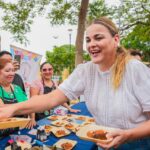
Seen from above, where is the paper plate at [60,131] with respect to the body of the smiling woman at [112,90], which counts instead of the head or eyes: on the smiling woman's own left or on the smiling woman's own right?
on the smiling woman's own right

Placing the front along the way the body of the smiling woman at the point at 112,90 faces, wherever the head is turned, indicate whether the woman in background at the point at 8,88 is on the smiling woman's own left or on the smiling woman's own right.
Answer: on the smiling woman's own right

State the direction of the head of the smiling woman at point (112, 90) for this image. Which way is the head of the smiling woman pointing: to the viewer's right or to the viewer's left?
to the viewer's left

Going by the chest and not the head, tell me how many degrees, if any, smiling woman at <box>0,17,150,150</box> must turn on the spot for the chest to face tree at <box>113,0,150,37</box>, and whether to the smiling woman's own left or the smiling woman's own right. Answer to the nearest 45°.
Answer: approximately 135° to the smiling woman's own right

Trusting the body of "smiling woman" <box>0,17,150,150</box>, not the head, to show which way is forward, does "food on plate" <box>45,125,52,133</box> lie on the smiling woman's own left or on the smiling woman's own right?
on the smiling woman's own right

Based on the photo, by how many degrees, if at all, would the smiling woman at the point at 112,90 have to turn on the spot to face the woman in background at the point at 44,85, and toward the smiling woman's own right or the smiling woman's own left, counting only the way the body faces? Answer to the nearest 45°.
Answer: approximately 135° to the smiling woman's own right

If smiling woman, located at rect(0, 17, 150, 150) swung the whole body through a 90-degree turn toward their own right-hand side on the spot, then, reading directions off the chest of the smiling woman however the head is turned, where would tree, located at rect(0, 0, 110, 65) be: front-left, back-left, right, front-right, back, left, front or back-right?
front-right
